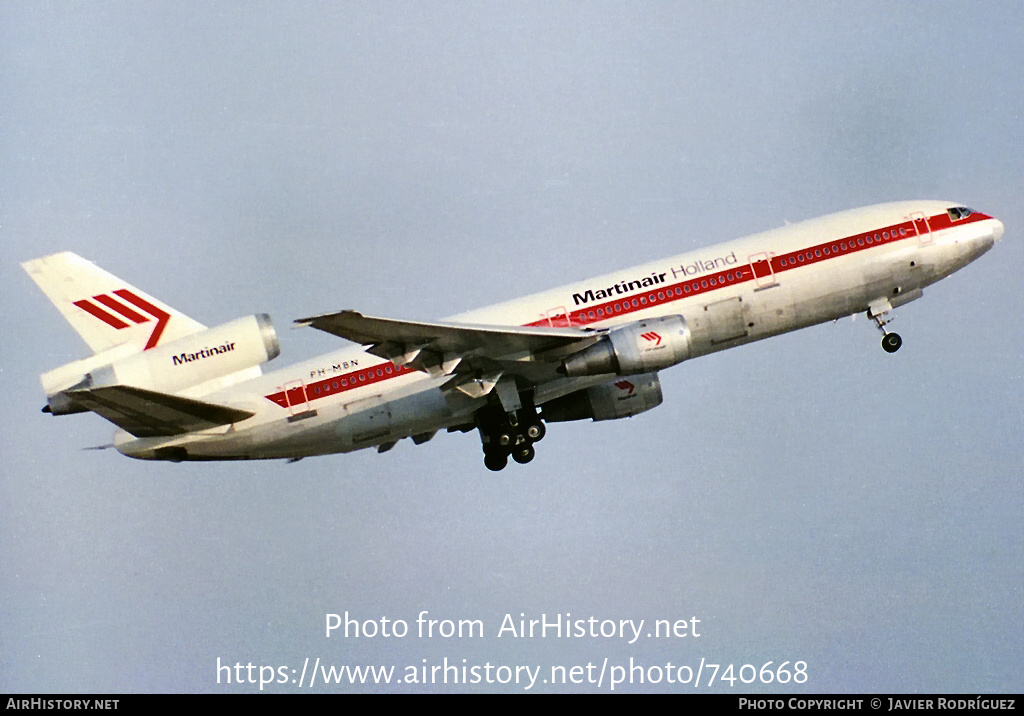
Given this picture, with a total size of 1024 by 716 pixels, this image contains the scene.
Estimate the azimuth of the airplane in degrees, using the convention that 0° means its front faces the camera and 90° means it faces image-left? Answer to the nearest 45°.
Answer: approximately 270°
